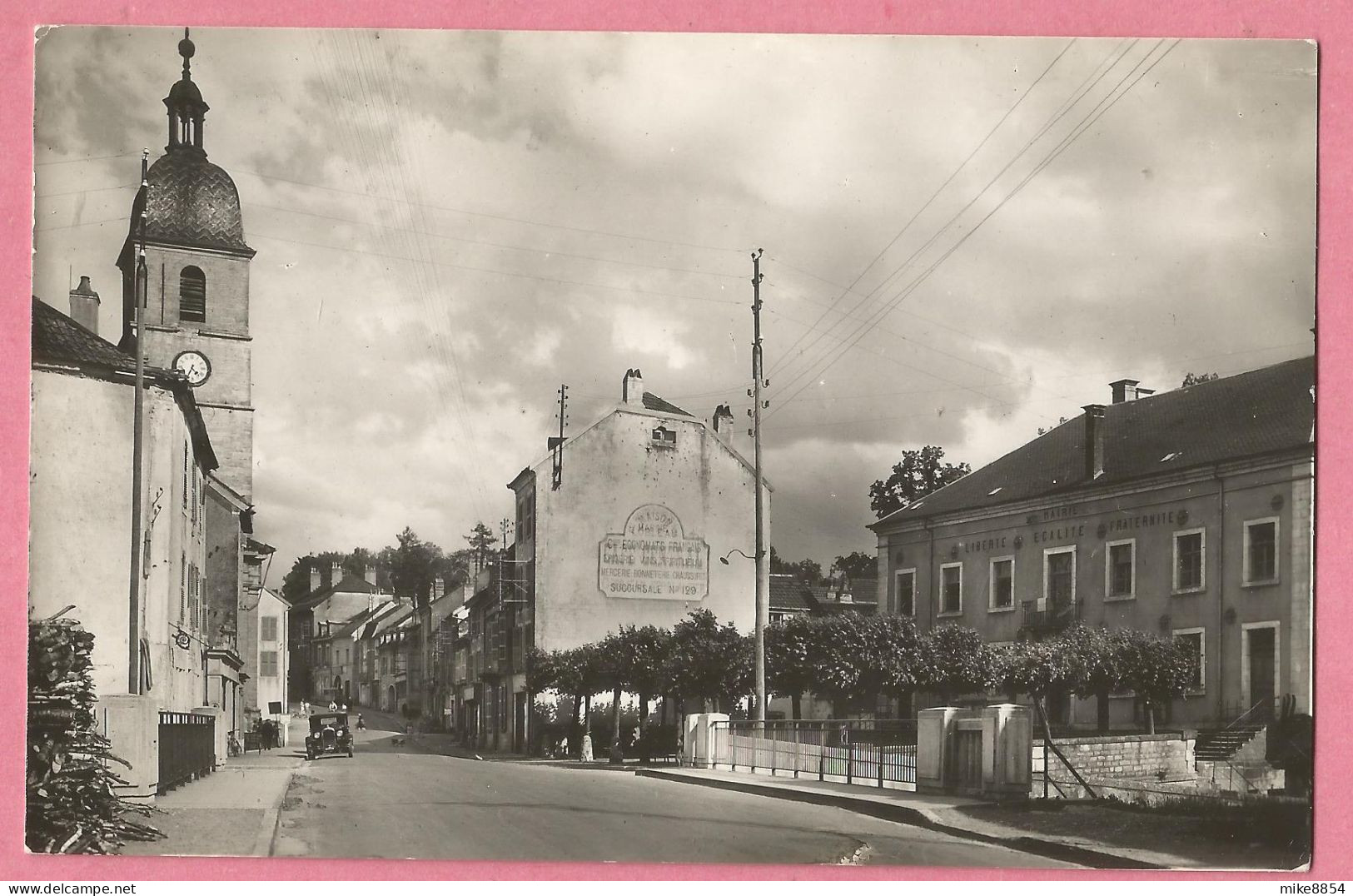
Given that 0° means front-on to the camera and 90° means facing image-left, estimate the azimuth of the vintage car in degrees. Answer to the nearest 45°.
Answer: approximately 0°

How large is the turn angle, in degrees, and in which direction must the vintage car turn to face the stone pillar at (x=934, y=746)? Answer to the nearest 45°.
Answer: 0° — it already faces it

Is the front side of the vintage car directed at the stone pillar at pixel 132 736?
yes
